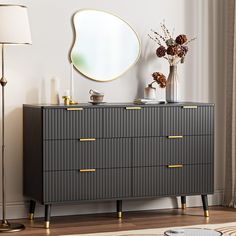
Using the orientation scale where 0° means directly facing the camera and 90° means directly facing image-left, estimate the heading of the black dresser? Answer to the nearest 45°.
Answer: approximately 315°
